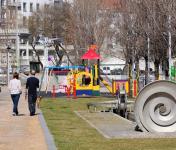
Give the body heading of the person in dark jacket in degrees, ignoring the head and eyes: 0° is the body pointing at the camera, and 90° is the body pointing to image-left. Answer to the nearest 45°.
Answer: approximately 180°
